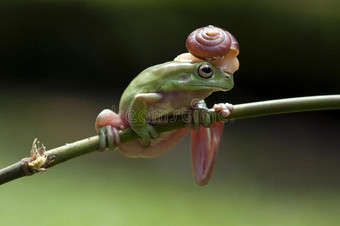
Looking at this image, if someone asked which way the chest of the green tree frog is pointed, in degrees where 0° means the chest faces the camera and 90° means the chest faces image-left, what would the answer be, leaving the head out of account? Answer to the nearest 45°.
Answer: approximately 270°
